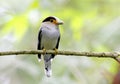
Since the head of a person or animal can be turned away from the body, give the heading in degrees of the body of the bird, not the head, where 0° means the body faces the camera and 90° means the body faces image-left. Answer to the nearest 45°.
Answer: approximately 0°
